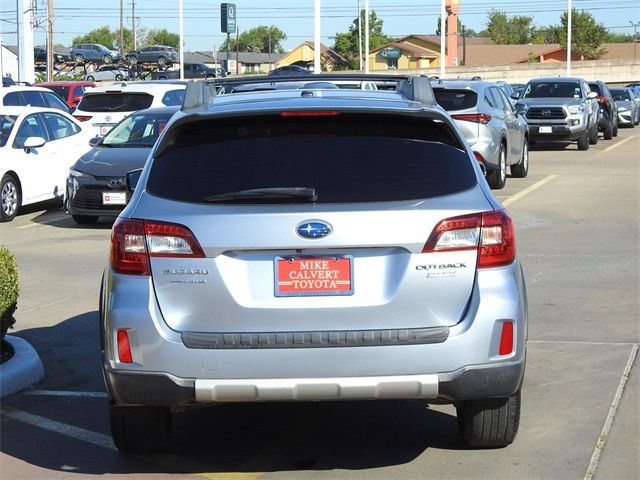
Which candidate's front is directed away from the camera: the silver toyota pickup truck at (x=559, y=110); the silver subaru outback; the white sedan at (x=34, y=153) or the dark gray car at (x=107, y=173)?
the silver subaru outback

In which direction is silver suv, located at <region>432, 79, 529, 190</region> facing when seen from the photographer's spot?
facing away from the viewer and to the right of the viewer

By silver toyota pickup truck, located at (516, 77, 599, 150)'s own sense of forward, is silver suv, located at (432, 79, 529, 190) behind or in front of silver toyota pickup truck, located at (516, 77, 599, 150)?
in front

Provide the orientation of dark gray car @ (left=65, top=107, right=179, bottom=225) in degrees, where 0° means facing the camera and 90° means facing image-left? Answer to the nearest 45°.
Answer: approximately 45°

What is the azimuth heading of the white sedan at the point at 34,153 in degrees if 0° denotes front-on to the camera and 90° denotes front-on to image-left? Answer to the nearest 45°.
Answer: approximately 45°

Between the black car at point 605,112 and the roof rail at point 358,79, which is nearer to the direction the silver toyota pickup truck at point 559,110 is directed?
the roof rail

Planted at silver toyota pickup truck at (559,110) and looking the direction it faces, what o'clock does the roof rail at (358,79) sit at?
The roof rail is roughly at 12 o'clock from the silver toyota pickup truck.

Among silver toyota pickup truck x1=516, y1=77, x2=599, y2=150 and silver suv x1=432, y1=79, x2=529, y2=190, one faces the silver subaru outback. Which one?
silver toyota pickup truck x1=516, y1=77, x2=599, y2=150

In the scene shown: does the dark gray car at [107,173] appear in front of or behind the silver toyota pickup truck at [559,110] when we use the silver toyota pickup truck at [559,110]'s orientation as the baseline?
in front

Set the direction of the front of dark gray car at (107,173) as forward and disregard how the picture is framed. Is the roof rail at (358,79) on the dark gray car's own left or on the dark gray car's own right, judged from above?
on the dark gray car's own left

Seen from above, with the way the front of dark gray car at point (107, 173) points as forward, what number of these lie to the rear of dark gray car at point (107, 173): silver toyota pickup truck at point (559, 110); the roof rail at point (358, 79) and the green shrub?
1

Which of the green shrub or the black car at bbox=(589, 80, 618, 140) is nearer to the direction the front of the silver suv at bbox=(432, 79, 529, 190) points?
the black car

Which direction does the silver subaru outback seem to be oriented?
away from the camera
